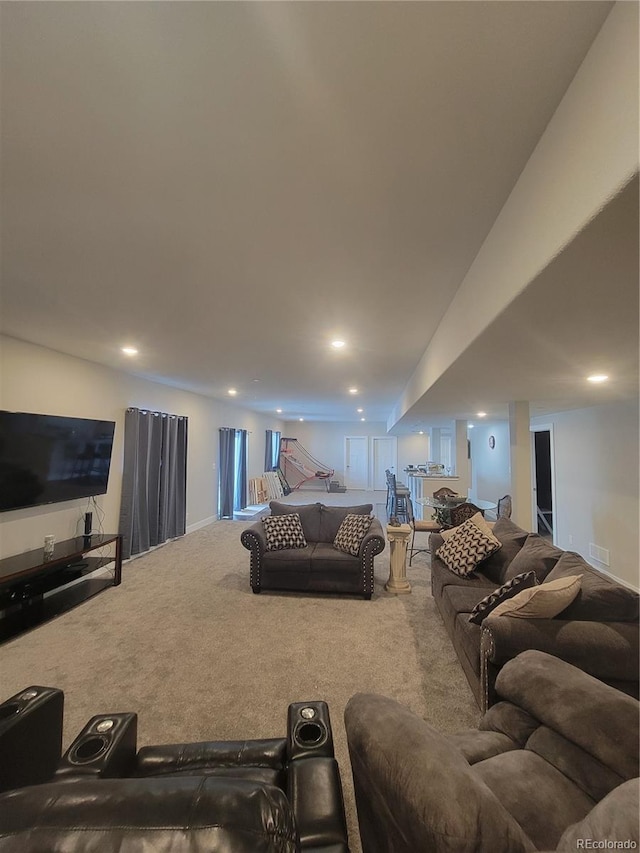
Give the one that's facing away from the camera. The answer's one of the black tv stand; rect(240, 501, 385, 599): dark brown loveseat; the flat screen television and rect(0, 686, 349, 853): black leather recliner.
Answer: the black leather recliner

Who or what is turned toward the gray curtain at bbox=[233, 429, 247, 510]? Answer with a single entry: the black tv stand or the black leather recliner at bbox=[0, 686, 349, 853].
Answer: the black leather recliner

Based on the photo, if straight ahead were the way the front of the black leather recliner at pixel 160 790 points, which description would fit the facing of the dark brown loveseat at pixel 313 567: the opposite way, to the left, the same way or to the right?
the opposite way

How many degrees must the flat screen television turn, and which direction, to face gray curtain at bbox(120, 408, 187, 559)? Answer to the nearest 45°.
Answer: approximately 90° to its left

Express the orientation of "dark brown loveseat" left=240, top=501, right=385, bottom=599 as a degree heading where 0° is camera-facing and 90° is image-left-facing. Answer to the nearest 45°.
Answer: approximately 0°

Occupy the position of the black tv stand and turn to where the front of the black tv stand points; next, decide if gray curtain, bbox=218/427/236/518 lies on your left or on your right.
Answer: on your left

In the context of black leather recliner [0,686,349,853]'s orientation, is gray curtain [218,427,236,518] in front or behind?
in front

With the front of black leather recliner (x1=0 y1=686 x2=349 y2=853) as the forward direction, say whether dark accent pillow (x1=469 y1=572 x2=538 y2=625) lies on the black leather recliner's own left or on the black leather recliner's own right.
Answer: on the black leather recliner's own right

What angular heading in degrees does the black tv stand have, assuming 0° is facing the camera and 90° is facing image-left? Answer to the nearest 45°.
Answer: approximately 315°

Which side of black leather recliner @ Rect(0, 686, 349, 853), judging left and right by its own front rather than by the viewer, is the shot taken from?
back

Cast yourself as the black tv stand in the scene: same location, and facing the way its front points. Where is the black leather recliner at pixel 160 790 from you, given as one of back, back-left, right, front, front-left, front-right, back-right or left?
front-right

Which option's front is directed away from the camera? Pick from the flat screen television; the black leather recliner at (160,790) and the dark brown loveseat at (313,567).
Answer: the black leather recliner

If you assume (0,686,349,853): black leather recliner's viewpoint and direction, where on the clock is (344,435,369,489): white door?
The white door is roughly at 1 o'clock from the black leather recliner.

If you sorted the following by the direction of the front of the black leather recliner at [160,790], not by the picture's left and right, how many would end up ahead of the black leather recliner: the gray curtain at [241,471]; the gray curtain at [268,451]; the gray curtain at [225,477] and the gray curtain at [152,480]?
4

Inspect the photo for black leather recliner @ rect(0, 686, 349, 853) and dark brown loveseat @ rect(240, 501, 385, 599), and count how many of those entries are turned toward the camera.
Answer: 1
